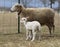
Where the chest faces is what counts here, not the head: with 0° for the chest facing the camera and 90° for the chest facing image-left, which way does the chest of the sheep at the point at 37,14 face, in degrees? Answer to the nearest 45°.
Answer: approximately 90°

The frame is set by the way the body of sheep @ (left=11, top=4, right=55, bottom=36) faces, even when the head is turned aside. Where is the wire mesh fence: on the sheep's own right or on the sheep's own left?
on the sheep's own right
